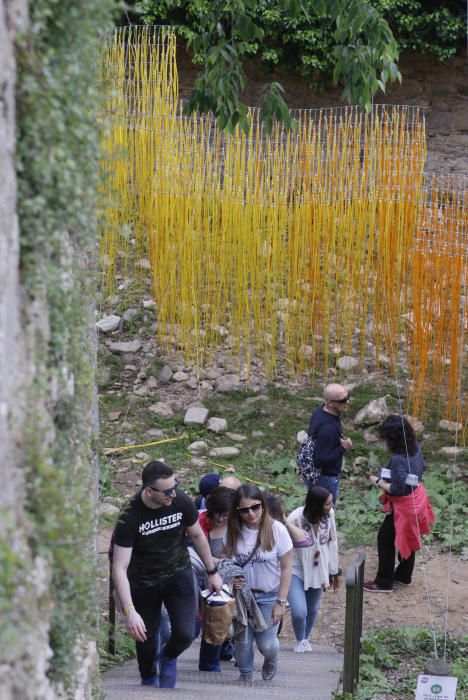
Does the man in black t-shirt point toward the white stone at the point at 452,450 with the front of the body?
no

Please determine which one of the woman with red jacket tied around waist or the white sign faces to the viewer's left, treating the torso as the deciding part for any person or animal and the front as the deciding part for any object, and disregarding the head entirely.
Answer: the woman with red jacket tied around waist

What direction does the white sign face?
toward the camera

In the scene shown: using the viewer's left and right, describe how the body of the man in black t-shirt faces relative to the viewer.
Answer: facing the viewer

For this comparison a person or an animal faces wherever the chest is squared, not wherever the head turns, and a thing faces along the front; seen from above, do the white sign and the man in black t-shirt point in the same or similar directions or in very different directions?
same or similar directions

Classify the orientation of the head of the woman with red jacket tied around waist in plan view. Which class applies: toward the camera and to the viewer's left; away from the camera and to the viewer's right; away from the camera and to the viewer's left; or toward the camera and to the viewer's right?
away from the camera and to the viewer's left

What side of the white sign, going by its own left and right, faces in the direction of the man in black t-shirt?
right

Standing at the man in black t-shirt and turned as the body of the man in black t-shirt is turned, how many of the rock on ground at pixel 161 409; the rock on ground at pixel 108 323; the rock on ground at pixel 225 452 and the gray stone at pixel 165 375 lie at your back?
4

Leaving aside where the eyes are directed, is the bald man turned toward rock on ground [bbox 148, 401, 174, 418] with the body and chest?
no

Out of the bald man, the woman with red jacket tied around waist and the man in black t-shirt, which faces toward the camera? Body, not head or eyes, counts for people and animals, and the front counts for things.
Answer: the man in black t-shirt

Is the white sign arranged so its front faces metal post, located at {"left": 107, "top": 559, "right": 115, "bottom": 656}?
no

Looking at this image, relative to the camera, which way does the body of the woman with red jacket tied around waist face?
to the viewer's left

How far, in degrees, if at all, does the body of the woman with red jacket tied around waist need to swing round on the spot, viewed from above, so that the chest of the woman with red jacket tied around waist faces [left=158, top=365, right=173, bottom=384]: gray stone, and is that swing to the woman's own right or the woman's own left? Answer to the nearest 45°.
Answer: approximately 45° to the woman's own right

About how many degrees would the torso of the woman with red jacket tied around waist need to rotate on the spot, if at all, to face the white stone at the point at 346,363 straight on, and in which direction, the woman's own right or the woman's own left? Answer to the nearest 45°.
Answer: approximately 90° to the woman's own right

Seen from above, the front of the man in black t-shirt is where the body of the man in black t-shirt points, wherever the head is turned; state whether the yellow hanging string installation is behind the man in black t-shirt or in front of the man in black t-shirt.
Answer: behind

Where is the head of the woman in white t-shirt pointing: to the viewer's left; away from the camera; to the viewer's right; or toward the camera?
toward the camera
